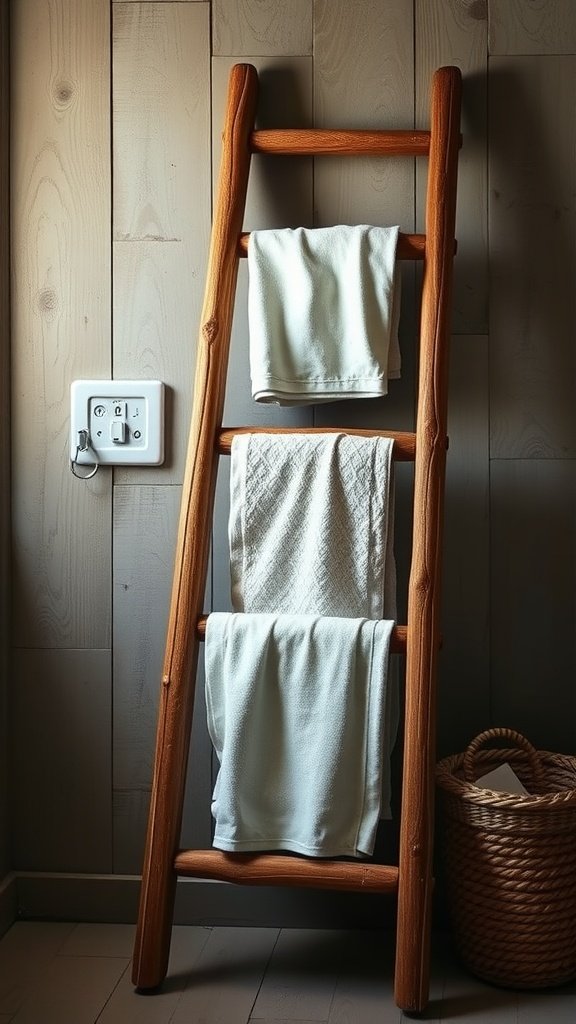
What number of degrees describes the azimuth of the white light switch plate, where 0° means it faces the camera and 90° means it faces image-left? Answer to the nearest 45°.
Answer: approximately 0°

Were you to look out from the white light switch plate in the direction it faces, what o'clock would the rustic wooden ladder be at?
The rustic wooden ladder is roughly at 10 o'clock from the white light switch plate.
